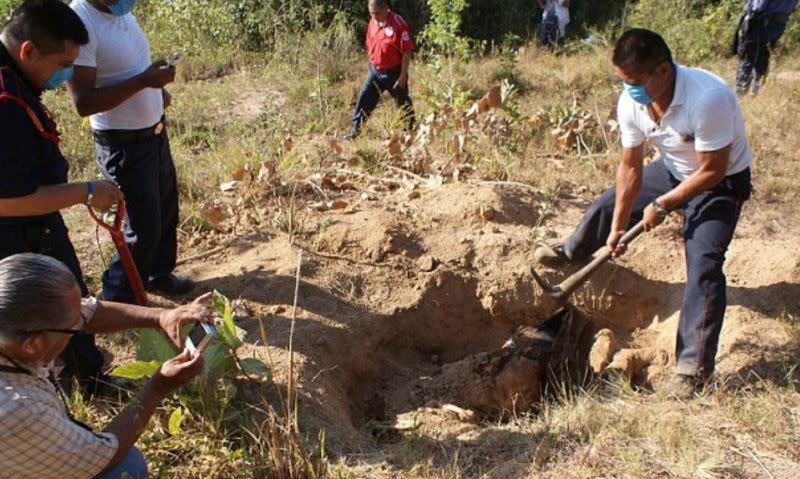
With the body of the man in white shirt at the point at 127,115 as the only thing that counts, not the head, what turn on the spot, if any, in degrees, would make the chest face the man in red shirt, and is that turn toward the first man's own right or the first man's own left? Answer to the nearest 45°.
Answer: approximately 90° to the first man's own left

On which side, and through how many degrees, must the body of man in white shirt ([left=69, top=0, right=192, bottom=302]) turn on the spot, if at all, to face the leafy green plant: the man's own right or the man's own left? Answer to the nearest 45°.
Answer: approximately 45° to the man's own right

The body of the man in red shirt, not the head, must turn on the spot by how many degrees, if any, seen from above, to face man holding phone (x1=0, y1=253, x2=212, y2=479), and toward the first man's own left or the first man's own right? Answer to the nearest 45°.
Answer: approximately 45° to the first man's own left

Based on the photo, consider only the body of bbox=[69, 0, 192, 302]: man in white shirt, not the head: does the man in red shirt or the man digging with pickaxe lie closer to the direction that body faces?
the man digging with pickaxe

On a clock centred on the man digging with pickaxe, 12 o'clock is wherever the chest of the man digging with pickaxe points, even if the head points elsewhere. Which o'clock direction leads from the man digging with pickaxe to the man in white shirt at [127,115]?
The man in white shirt is roughly at 1 o'clock from the man digging with pickaxe.

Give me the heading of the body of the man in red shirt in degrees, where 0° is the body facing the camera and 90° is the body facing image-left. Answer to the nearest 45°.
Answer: approximately 45°

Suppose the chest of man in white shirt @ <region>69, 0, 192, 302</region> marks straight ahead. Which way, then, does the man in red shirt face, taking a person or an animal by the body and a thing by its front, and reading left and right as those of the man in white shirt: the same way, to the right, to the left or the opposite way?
to the right

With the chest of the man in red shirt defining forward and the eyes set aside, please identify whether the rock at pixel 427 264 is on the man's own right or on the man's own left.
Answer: on the man's own left

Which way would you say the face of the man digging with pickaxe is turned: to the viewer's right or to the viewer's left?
to the viewer's left
